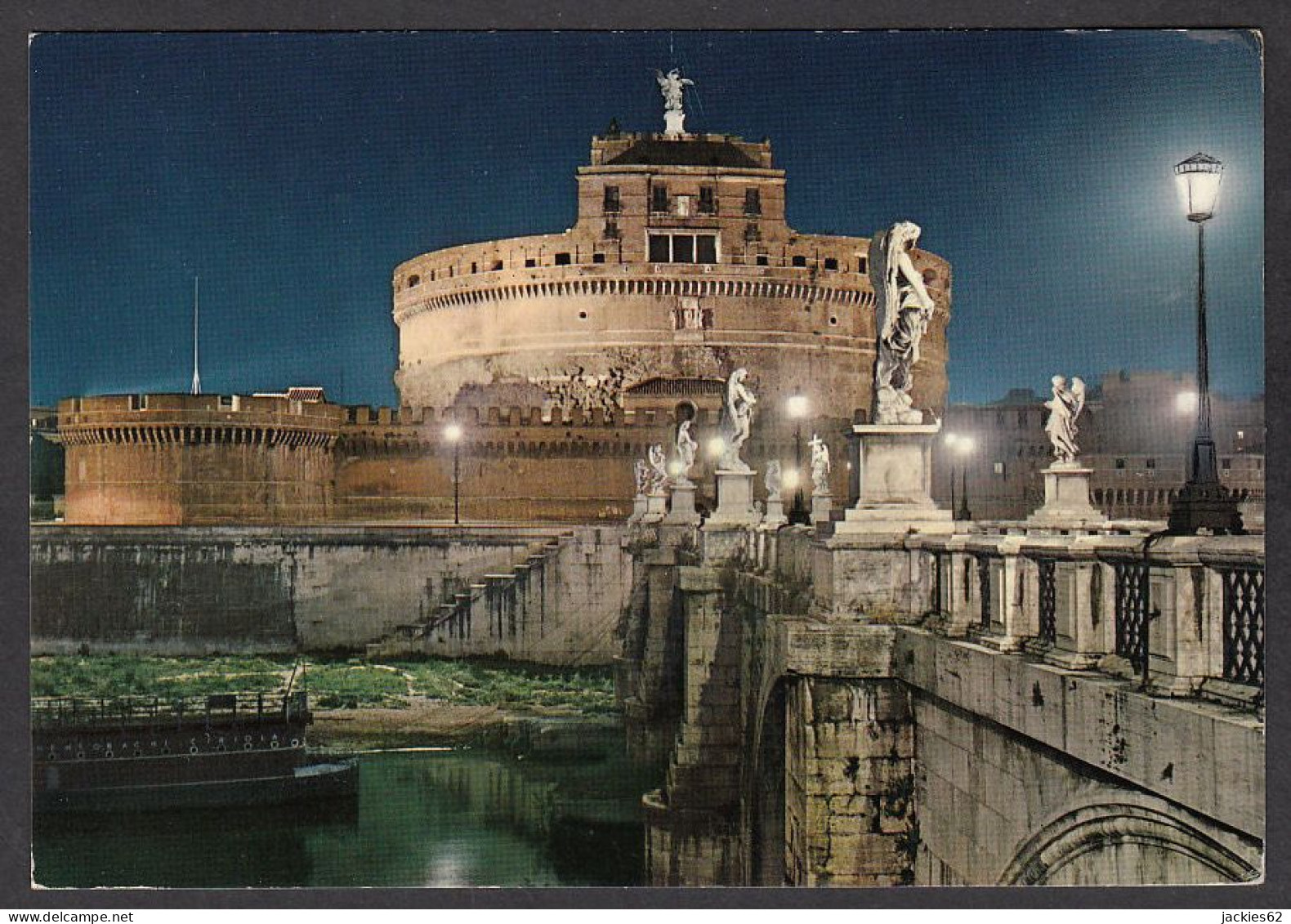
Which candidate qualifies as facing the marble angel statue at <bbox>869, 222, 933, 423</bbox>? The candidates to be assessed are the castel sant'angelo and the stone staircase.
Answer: the castel sant'angelo

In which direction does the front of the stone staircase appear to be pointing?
to the viewer's left

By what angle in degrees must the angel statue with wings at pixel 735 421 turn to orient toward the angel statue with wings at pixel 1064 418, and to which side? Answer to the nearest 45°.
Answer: approximately 45° to its right

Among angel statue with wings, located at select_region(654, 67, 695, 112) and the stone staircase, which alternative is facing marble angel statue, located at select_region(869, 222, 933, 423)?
the angel statue with wings

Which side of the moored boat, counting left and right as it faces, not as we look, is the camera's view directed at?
right
